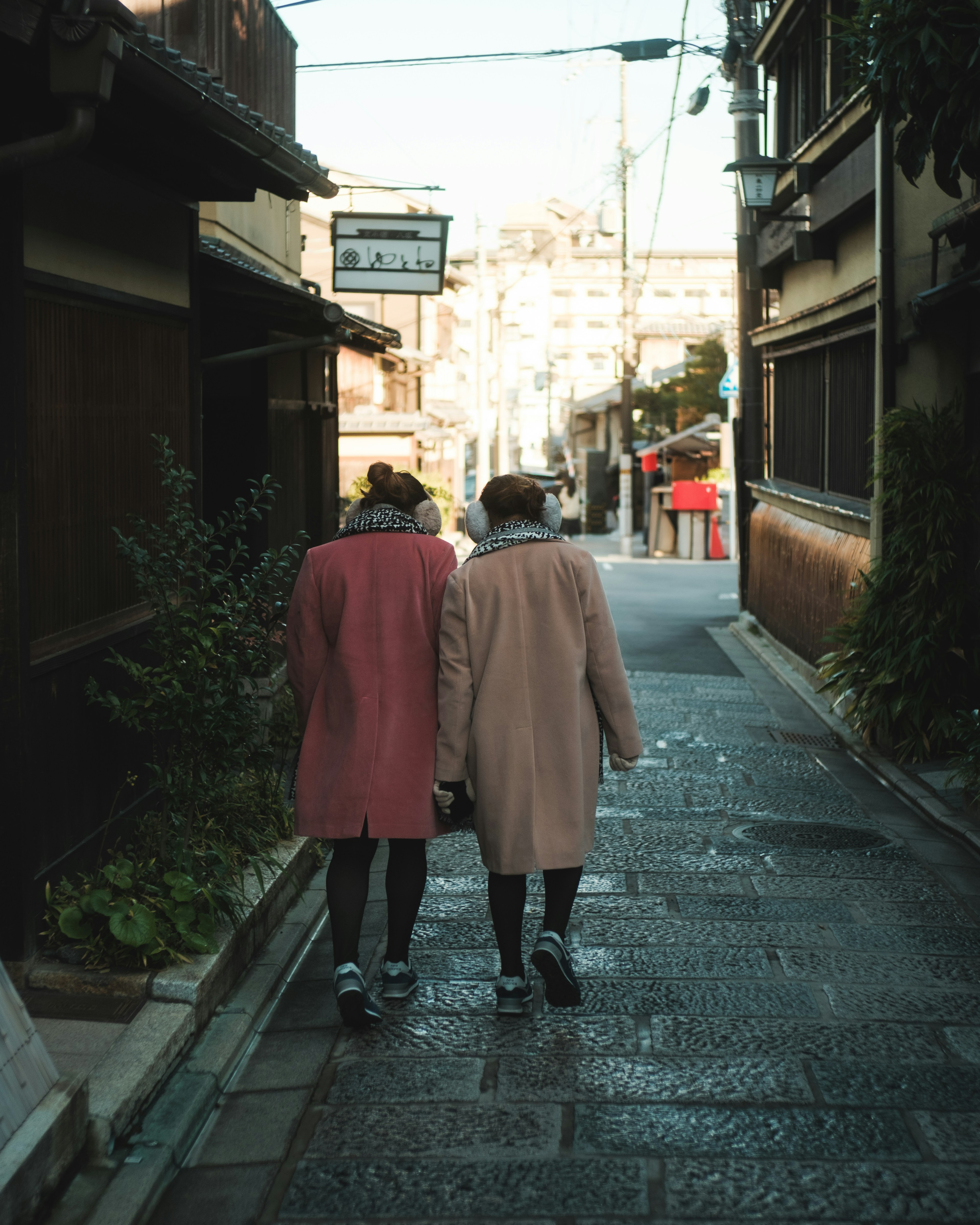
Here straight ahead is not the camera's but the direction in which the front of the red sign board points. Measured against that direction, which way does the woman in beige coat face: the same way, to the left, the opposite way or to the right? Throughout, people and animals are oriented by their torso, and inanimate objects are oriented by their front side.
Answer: the opposite way

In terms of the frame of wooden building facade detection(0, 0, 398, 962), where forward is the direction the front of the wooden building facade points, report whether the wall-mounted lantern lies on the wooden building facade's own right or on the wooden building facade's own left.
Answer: on the wooden building facade's own left

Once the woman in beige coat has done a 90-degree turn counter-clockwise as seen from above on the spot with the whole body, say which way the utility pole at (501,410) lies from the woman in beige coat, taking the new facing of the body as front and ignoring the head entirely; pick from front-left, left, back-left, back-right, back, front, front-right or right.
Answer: right

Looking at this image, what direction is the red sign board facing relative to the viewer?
toward the camera

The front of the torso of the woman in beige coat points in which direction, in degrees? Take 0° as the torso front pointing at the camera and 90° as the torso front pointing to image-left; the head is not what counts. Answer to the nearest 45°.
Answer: approximately 180°

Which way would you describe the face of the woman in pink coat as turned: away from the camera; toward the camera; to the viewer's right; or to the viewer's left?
away from the camera

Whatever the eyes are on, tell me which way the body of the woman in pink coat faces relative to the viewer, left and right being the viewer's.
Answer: facing away from the viewer

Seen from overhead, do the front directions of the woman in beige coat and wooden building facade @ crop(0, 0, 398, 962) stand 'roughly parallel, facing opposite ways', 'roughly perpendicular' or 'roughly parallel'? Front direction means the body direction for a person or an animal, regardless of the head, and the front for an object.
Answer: roughly perpendicular

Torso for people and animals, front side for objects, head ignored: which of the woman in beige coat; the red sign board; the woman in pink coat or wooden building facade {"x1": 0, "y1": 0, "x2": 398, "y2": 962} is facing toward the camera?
the red sign board

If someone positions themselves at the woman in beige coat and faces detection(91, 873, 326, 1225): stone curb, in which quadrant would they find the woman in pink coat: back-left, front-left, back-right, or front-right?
front-right

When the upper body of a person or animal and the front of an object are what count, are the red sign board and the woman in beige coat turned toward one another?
yes

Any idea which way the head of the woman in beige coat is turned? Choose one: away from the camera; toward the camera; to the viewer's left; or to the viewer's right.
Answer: away from the camera

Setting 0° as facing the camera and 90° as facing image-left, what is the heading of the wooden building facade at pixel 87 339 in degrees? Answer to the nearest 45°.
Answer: approximately 270°

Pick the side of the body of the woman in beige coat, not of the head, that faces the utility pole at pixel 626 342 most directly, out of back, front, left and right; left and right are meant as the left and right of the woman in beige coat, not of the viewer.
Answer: front
